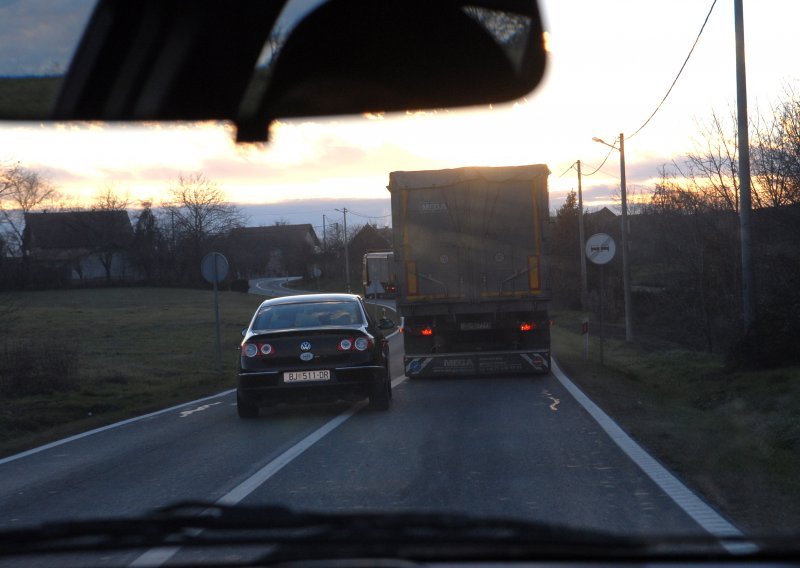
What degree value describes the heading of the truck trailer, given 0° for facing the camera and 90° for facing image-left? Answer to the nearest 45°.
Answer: approximately 180°

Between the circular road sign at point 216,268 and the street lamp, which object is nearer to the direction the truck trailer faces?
the street lamp

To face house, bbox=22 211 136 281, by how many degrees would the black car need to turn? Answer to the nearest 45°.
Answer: approximately 45° to its left

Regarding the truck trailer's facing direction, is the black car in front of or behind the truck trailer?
behind

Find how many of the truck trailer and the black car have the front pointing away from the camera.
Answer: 2

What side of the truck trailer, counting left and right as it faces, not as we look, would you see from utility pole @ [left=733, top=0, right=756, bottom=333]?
right

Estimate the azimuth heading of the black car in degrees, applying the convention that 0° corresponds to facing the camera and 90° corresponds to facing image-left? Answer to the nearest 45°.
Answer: approximately 180°

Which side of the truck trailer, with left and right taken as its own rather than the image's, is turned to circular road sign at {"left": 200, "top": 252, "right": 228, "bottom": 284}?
left

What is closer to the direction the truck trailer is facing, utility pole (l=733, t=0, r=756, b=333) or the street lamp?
the street lamp
